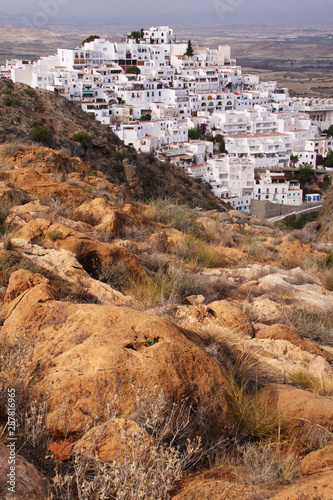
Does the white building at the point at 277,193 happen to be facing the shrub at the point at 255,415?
yes

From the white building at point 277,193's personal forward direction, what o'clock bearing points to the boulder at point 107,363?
The boulder is roughly at 12 o'clock from the white building.

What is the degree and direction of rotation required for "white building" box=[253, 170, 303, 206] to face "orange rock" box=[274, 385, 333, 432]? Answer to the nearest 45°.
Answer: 0° — it already faces it

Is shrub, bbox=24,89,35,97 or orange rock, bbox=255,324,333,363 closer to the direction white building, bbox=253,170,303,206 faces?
the orange rock

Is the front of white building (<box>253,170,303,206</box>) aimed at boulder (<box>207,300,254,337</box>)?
yes

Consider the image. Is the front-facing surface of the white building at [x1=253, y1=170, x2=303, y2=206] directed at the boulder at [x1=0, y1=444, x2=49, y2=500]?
yes

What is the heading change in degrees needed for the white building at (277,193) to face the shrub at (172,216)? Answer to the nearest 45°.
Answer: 0° — it already faces it

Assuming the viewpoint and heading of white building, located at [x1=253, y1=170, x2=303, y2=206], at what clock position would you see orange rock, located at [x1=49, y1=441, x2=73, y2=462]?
The orange rock is roughly at 12 o'clock from the white building.

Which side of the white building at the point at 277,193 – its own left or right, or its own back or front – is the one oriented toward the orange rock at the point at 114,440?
front

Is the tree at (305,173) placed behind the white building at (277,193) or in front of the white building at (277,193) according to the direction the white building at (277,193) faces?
behind

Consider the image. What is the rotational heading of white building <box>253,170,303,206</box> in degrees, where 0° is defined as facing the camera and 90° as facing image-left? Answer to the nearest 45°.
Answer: approximately 0°

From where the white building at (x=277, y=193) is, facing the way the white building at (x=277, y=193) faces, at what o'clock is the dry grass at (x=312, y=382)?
The dry grass is roughly at 12 o'clock from the white building.

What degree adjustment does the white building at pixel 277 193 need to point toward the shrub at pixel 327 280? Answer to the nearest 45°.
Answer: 0° — it already faces it

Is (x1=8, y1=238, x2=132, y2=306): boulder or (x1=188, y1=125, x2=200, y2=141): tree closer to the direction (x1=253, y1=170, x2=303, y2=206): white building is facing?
the boulder
